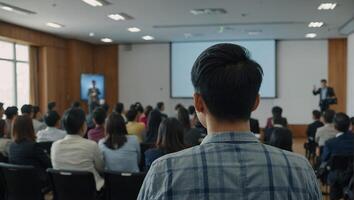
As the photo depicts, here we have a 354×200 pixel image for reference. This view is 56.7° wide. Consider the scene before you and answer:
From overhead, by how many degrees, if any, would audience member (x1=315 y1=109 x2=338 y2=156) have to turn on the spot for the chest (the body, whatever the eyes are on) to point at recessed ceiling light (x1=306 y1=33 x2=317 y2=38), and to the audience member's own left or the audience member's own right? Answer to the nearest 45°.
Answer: approximately 45° to the audience member's own right

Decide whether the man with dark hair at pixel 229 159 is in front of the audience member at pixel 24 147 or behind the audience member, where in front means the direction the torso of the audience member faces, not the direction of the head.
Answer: behind

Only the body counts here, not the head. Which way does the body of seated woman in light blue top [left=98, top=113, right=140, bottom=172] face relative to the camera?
away from the camera

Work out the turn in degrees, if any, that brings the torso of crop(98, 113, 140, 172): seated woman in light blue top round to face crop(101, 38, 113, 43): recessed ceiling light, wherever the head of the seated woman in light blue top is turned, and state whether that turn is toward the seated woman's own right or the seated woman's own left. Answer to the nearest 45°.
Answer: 0° — they already face it

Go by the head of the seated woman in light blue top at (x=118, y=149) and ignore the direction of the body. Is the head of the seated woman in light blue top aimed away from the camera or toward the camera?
away from the camera

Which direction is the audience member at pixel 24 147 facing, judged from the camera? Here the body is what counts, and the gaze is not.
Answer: away from the camera

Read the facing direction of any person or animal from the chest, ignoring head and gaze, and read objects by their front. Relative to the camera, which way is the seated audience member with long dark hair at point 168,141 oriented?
away from the camera

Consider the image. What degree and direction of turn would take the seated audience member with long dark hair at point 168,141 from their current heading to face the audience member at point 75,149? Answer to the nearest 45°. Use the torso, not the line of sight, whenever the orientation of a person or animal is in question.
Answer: approximately 90° to their left

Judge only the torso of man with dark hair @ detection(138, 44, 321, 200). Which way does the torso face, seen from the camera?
away from the camera

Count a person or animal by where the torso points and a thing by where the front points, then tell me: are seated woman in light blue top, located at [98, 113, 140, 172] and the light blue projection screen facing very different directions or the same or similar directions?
very different directions

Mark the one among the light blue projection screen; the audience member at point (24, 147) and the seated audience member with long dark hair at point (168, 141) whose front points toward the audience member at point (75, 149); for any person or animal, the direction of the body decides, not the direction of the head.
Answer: the light blue projection screen

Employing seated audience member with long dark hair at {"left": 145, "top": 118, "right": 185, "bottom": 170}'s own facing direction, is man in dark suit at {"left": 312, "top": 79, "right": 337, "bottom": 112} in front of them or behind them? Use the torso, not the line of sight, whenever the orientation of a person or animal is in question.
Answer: in front

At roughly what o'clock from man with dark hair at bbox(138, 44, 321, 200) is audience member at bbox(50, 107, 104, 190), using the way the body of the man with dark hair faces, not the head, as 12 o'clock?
The audience member is roughly at 11 o'clock from the man with dark hair.
